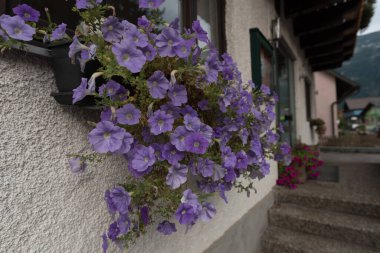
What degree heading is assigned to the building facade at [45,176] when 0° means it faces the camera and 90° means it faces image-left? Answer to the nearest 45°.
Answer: approximately 315°

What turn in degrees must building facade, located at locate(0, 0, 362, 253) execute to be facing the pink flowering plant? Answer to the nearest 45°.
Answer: approximately 90° to its left
